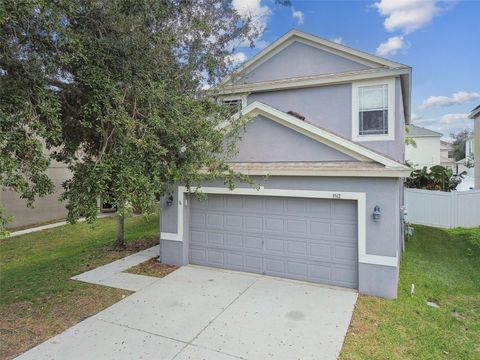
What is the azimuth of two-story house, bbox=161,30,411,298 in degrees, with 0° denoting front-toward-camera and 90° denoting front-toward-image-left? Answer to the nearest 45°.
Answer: approximately 45°

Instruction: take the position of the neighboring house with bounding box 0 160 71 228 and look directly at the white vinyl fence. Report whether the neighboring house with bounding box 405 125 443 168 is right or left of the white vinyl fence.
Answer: left

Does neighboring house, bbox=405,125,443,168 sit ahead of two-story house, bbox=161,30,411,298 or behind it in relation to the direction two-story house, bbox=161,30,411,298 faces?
behind

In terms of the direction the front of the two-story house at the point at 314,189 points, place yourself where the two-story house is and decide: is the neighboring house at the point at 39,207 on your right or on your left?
on your right
